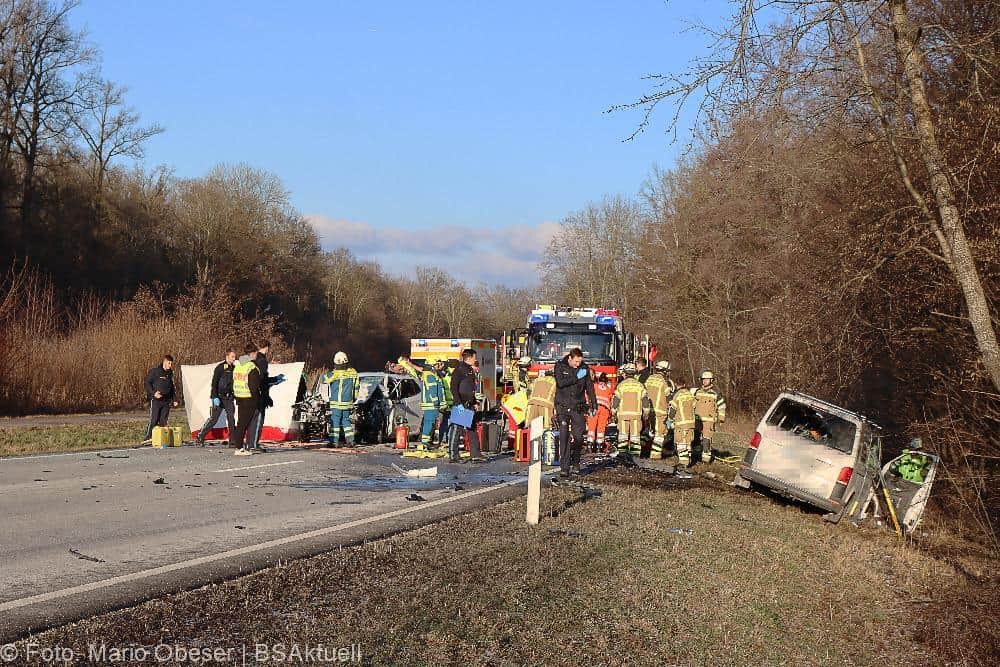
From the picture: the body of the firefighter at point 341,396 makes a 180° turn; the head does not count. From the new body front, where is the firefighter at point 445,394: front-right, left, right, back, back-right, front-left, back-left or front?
left

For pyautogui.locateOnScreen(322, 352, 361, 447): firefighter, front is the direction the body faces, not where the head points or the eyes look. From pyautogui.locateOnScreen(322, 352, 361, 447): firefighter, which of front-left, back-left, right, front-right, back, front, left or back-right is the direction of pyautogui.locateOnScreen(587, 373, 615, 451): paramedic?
right

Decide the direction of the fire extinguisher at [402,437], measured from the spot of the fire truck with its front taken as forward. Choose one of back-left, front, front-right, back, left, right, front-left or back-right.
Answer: front-right

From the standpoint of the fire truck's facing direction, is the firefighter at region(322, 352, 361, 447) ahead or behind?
ahead

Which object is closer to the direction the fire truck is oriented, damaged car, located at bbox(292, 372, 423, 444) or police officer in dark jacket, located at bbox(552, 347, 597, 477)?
the police officer in dark jacket

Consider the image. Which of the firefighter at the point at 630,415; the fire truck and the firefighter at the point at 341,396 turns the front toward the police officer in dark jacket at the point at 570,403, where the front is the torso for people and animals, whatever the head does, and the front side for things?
the fire truck

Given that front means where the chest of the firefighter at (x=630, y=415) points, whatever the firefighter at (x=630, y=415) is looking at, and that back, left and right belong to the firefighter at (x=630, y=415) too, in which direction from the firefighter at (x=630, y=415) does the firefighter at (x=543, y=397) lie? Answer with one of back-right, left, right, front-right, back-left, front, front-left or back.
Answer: back-left

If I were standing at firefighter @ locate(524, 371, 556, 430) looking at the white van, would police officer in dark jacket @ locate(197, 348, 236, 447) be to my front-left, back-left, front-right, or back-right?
back-right

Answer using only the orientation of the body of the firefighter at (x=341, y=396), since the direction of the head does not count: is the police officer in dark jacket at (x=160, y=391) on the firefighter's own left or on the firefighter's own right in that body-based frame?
on the firefighter's own left

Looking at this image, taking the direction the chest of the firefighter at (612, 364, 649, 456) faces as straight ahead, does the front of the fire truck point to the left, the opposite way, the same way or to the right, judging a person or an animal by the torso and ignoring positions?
the opposite way

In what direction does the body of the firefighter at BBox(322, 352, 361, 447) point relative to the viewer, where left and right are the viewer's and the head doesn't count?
facing away from the viewer

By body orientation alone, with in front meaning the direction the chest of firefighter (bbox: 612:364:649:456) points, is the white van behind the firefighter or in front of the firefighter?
behind

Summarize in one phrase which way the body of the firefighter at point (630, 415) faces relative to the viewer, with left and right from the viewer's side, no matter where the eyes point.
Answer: facing away from the viewer
